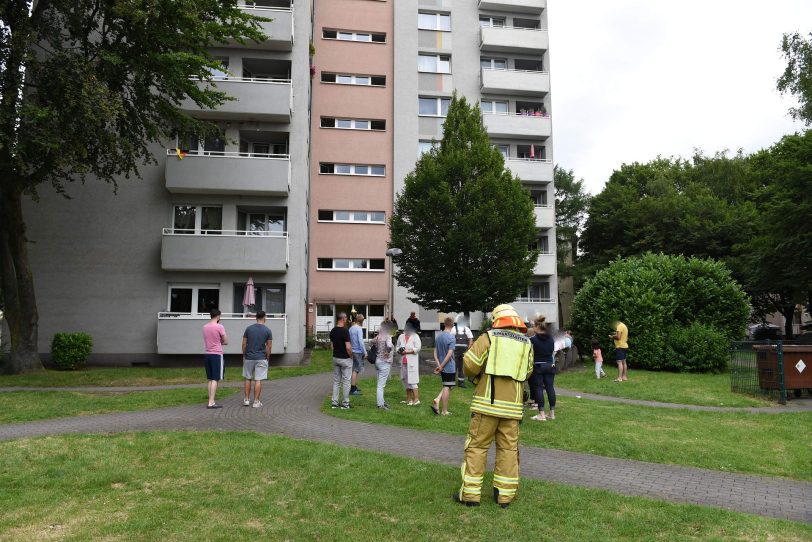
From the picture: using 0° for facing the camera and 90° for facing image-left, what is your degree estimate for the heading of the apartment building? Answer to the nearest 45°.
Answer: approximately 0°

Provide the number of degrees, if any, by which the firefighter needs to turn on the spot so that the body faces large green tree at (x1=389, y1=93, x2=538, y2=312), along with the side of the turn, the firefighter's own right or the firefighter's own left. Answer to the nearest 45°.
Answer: approximately 45° to the firefighter's own right

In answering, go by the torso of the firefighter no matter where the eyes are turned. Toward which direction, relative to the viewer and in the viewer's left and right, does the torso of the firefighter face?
facing away from the viewer and to the left of the viewer

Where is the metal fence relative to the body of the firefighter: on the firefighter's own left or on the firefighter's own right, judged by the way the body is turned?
on the firefighter's own right

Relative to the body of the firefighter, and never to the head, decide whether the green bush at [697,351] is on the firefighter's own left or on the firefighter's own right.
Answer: on the firefighter's own right

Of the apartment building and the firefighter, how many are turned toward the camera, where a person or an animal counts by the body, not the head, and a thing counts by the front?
1

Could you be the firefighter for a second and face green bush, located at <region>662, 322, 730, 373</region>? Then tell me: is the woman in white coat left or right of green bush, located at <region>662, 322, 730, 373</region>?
left

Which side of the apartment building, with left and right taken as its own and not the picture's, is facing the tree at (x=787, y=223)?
left
